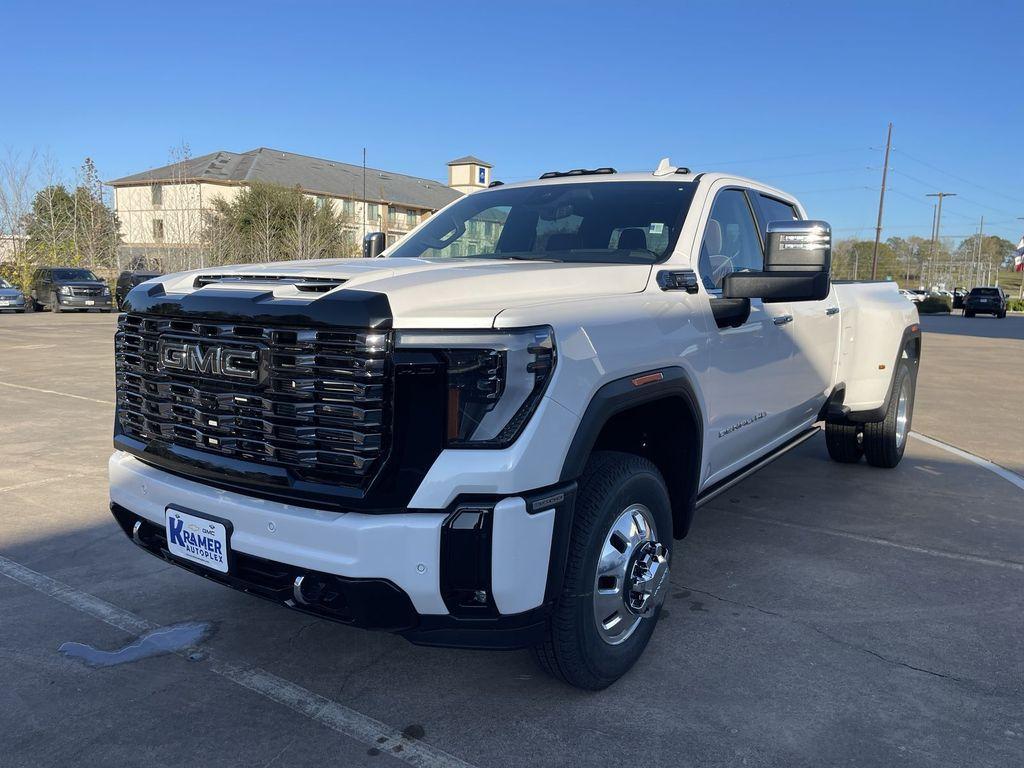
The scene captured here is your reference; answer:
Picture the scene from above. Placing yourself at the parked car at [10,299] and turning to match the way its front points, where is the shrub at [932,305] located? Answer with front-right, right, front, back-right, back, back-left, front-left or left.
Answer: front-left

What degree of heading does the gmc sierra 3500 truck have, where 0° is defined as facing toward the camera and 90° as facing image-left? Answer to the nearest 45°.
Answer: approximately 45°

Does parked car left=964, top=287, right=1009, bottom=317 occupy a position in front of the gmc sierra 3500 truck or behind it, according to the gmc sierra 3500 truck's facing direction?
behind

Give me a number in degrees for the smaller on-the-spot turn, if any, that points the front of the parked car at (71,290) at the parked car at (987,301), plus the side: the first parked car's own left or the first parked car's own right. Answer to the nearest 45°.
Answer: approximately 45° to the first parked car's own left

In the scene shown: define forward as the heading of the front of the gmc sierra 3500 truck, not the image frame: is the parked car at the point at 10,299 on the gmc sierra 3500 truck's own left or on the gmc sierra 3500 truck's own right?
on the gmc sierra 3500 truck's own right

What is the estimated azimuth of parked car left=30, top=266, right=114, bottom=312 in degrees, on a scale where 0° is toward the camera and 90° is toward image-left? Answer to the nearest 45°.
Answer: approximately 315°

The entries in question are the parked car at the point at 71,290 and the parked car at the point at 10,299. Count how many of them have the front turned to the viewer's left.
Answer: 0

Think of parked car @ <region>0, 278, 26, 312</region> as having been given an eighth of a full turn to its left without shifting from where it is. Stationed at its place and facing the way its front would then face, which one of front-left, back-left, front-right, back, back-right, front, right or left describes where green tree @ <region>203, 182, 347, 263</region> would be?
front-left

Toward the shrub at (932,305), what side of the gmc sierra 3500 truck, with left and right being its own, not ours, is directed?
back

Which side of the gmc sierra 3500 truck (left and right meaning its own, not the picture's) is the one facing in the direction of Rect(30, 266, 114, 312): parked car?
right
